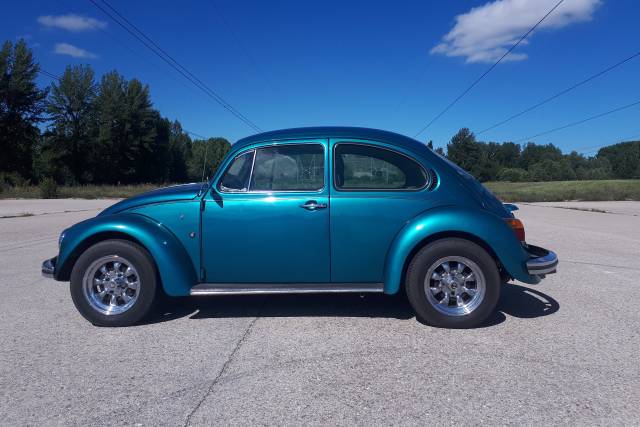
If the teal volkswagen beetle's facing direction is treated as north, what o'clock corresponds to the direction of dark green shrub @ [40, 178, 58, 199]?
The dark green shrub is roughly at 2 o'clock from the teal volkswagen beetle.

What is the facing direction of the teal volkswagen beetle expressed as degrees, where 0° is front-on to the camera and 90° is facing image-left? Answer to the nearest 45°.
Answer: approximately 90°
